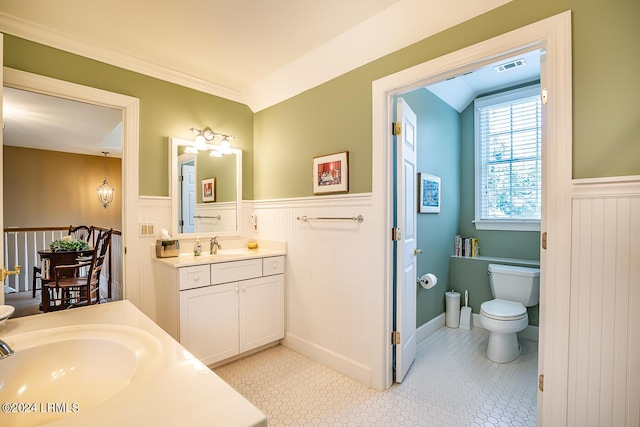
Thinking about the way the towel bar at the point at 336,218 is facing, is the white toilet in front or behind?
behind

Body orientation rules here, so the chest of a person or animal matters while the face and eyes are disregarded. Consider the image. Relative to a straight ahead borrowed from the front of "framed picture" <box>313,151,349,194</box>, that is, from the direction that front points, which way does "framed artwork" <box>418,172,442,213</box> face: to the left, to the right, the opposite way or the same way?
to the left

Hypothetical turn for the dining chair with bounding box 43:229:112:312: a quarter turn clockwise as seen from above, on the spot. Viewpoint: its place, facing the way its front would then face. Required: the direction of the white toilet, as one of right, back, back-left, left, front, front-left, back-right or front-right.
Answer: right

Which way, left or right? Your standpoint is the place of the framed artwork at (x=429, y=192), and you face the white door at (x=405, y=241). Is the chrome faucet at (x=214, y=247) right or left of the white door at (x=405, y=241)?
right

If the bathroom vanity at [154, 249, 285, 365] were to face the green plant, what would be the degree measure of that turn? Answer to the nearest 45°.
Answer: approximately 180°

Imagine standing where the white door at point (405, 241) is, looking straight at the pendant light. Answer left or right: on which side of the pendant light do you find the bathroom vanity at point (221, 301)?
left

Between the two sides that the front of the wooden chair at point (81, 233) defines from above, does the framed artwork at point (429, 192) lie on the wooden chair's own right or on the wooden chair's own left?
on the wooden chair's own left

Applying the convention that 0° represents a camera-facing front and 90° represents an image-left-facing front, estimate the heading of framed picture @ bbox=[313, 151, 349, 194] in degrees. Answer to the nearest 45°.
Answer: approximately 45°

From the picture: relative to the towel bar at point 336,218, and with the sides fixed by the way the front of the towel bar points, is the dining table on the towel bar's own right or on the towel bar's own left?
on the towel bar's own right

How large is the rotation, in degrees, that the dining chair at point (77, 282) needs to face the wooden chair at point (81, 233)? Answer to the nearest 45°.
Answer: approximately 45° to its right

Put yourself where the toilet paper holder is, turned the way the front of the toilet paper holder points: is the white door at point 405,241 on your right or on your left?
on your right
